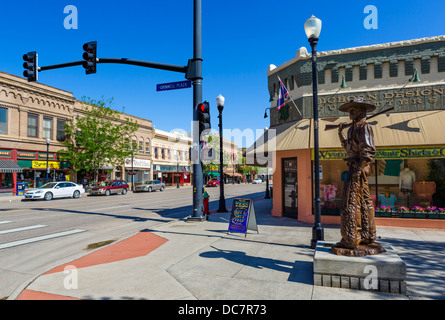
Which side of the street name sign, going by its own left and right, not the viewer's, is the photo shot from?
front

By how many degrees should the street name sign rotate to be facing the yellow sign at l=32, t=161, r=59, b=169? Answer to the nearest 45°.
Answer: approximately 135° to its right

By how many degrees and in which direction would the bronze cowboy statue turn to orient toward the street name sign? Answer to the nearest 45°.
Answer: approximately 90° to its right

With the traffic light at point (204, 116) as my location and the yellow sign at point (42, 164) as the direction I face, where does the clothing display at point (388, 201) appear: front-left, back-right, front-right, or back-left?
back-right

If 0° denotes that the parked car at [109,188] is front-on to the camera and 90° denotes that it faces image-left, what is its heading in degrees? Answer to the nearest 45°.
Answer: approximately 45°

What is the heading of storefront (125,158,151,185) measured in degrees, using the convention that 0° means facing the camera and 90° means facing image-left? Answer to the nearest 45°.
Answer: approximately 315°

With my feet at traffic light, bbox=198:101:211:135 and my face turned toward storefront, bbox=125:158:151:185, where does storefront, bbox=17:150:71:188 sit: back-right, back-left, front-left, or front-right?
front-left

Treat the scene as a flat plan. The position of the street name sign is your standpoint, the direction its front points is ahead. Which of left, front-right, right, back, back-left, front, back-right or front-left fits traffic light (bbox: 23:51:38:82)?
right

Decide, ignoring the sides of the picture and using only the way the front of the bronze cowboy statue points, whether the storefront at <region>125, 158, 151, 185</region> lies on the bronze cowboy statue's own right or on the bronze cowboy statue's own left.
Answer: on the bronze cowboy statue's own right

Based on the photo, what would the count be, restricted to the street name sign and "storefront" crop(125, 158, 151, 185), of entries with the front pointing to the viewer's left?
0

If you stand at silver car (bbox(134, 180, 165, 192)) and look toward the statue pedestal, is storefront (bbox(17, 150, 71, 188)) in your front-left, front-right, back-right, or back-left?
front-right
